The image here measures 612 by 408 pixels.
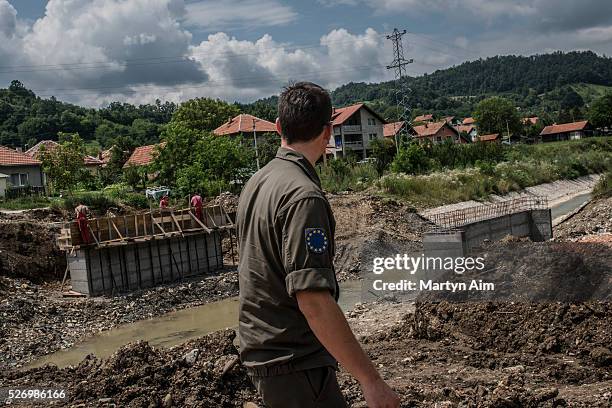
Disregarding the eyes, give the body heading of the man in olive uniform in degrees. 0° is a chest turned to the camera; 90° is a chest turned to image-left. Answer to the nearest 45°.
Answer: approximately 225°

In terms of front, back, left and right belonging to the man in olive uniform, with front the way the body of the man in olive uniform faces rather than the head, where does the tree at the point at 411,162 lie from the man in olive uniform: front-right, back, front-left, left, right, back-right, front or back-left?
front-left

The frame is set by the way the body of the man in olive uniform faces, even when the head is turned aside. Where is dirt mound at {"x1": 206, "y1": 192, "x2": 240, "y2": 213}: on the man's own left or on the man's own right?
on the man's own left

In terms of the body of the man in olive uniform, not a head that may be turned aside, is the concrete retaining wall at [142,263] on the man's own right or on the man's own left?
on the man's own left

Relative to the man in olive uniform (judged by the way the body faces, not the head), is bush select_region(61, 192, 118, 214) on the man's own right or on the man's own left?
on the man's own left

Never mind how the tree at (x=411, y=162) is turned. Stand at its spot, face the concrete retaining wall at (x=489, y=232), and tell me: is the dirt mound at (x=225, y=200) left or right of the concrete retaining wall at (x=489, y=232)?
right

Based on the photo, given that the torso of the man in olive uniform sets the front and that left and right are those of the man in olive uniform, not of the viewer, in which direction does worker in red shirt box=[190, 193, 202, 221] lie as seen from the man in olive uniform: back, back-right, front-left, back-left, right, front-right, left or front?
front-left
